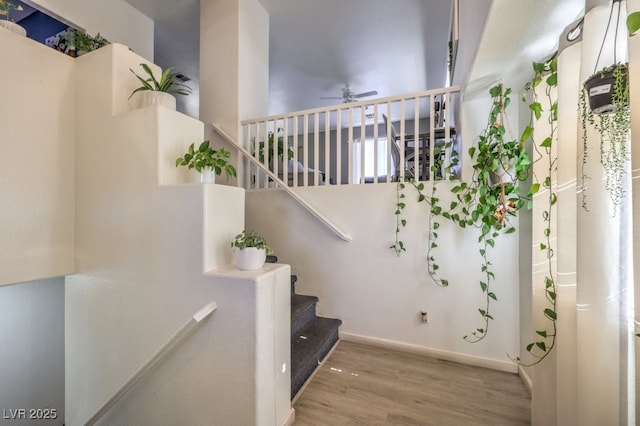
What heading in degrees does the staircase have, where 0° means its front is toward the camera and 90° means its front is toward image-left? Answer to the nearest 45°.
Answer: approximately 315°

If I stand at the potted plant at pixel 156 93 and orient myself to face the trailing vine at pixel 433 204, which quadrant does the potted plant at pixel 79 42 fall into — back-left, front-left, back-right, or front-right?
back-left
